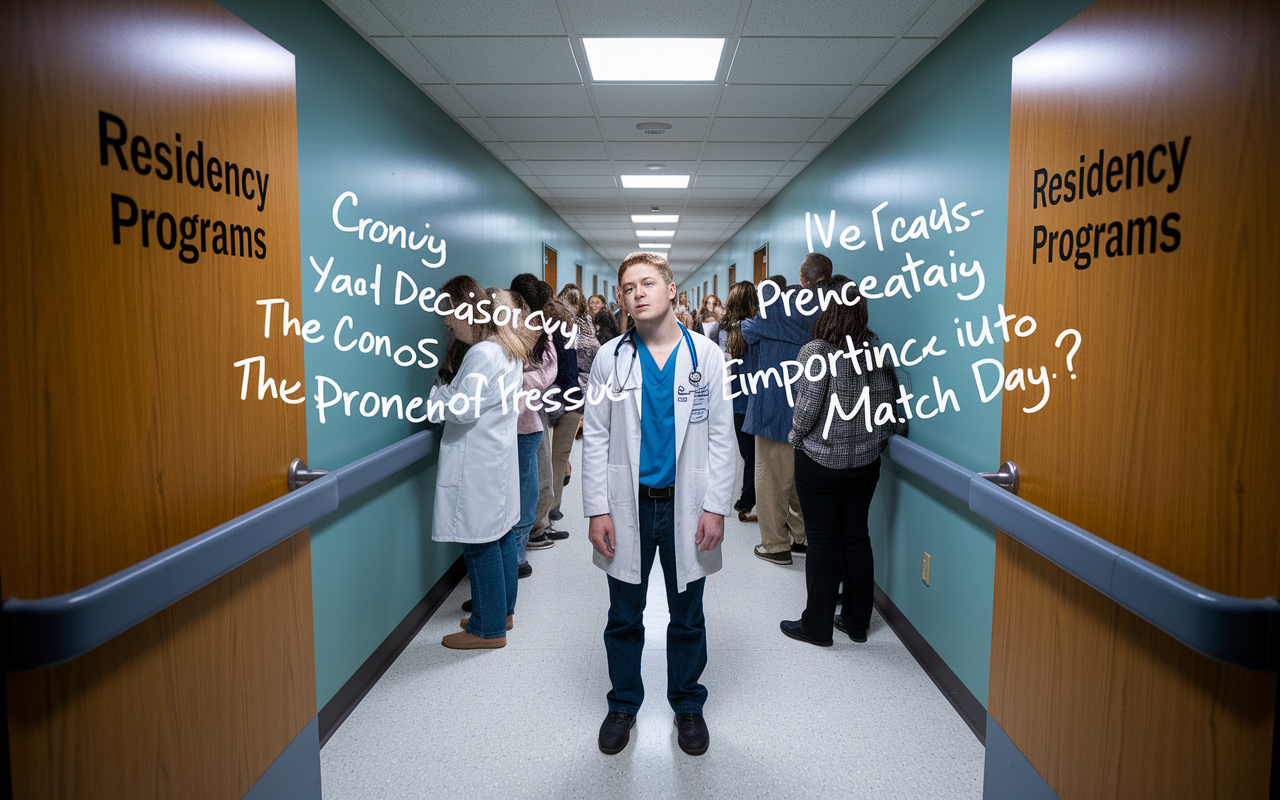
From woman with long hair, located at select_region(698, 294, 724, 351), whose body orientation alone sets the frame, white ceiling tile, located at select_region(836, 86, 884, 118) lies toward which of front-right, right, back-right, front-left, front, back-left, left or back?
front

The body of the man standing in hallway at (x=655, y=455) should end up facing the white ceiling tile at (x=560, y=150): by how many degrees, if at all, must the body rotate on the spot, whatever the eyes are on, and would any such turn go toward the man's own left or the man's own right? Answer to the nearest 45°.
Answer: approximately 180°

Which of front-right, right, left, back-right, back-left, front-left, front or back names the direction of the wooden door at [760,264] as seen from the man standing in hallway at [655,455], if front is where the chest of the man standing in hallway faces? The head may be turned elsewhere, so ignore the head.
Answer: back

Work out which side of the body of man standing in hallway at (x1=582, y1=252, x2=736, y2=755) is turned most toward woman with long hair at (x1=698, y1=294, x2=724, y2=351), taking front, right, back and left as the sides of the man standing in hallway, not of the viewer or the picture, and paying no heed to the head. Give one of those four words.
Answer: back

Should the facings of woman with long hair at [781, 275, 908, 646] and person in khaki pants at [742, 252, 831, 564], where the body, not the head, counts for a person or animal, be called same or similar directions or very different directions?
same or similar directions

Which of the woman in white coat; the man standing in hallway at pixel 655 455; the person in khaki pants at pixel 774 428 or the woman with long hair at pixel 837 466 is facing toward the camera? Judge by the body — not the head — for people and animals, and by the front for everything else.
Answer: the man standing in hallway

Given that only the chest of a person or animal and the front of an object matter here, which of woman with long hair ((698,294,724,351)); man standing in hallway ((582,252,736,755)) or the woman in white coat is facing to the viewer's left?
the woman in white coat

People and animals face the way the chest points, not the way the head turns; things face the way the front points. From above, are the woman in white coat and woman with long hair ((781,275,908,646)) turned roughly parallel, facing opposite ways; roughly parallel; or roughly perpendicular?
roughly perpendicular

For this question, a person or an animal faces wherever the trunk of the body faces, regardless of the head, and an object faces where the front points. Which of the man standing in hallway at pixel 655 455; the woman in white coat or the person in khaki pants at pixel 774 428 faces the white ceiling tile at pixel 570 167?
the person in khaki pants

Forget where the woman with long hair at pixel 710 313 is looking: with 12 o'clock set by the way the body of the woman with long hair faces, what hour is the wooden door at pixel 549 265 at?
The wooden door is roughly at 3 o'clock from the woman with long hair.

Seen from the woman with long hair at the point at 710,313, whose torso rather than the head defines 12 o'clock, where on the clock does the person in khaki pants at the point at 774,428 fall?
The person in khaki pants is roughly at 12 o'clock from the woman with long hair.

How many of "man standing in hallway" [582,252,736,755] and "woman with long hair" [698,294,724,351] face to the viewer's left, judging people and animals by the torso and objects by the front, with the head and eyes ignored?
0

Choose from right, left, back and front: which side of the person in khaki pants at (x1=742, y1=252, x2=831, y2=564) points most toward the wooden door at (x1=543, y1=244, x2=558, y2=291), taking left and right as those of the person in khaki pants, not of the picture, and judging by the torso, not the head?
front

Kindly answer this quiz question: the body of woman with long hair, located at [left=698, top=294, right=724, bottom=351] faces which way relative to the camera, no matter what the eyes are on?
toward the camera

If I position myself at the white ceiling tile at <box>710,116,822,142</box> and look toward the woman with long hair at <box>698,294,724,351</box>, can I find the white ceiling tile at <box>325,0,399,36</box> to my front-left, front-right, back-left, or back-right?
back-left

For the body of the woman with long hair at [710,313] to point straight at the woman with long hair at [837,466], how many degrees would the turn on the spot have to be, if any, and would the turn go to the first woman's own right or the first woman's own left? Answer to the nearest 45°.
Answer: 0° — they already face them

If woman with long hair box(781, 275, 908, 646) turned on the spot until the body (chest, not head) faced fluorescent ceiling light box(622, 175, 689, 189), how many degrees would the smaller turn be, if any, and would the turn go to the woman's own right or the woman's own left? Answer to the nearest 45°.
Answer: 0° — they already face it

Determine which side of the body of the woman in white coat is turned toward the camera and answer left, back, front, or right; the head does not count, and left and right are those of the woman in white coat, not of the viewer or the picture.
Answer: left
